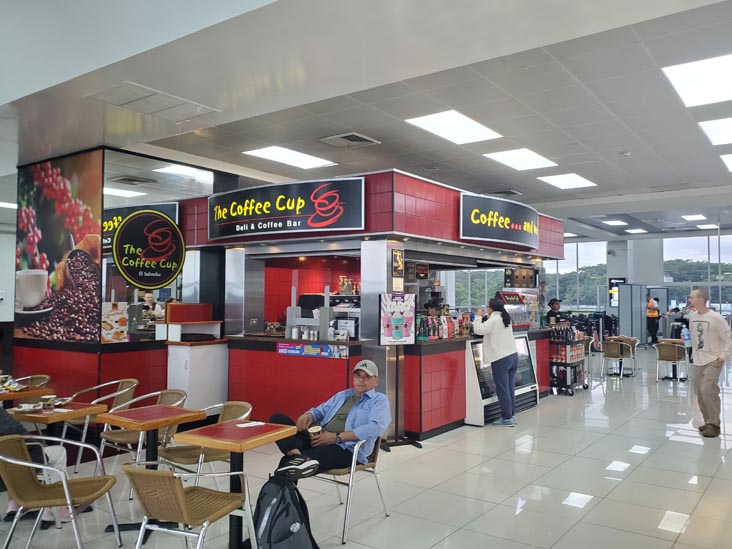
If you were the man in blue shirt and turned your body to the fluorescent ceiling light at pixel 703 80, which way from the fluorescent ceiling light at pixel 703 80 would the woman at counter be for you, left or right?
left

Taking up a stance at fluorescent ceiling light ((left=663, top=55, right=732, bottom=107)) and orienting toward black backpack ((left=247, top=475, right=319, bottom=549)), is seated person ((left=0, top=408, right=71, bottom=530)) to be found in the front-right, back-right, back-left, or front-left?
front-right

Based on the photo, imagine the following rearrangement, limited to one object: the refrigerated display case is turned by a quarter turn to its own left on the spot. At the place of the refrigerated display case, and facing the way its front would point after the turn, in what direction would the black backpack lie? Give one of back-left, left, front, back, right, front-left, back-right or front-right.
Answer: back-right

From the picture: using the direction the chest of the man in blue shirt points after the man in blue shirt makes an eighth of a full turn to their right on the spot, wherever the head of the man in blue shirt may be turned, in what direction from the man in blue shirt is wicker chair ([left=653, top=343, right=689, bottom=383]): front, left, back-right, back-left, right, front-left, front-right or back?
back-right

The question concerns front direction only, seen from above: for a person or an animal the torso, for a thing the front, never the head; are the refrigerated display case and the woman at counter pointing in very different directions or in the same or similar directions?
very different directions

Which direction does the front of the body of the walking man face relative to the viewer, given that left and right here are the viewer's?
facing the viewer and to the left of the viewer

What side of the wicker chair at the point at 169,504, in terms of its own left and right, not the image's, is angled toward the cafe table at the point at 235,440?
front

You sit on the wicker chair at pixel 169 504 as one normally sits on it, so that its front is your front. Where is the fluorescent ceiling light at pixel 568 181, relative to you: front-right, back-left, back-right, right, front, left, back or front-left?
front

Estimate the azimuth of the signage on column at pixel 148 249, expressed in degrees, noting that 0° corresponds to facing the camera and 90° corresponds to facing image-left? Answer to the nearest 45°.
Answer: approximately 0°

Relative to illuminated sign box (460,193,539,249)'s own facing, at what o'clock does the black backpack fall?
The black backpack is roughly at 2 o'clock from the illuminated sign box.

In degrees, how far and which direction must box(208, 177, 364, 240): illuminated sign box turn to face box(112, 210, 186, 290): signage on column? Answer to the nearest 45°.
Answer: approximately 45° to its right

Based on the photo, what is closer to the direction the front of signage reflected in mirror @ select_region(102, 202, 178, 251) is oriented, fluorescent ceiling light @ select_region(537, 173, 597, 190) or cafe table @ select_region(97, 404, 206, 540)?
the cafe table

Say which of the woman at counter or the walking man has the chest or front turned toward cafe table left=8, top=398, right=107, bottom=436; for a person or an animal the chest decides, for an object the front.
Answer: the walking man

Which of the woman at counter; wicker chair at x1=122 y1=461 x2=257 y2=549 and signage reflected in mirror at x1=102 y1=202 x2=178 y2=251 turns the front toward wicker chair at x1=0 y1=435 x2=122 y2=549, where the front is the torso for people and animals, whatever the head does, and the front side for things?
the signage reflected in mirror

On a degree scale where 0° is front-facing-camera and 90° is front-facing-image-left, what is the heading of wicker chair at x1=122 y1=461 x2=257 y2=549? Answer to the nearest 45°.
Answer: approximately 225°
